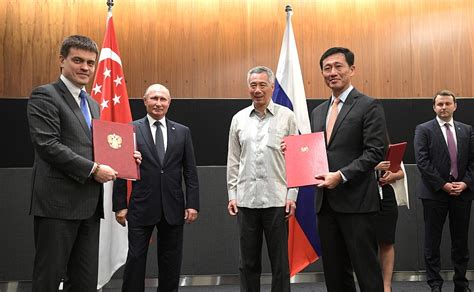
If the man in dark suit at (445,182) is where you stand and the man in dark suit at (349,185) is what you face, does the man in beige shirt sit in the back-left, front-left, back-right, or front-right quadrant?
front-right

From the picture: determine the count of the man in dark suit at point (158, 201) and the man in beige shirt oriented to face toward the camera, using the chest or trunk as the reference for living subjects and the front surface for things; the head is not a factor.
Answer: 2

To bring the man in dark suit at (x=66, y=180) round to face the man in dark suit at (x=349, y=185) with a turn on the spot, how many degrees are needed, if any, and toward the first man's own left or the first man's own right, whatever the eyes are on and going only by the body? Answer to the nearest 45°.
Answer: approximately 45° to the first man's own left

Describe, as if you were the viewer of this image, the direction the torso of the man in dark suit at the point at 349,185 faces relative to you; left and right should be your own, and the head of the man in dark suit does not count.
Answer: facing the viewer and to the left of the viewer

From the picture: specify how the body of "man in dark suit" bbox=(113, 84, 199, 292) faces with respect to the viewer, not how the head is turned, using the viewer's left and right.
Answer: facing the viewer

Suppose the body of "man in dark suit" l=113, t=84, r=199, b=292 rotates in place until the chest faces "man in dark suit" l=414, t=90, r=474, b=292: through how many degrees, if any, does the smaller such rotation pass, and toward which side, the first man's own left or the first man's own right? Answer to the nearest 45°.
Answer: approximately 90° to the first man's own left

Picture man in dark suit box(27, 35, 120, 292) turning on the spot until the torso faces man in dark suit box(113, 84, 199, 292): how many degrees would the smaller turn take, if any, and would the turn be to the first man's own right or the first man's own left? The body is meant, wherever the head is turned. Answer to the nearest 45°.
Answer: approximately 90° to the first man's own left

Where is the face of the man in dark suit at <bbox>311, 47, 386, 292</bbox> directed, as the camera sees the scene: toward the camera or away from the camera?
toward the camera

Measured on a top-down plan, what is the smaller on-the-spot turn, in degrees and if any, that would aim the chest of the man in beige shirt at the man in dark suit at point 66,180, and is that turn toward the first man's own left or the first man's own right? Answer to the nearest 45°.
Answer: approximately 45° to the first man's own right

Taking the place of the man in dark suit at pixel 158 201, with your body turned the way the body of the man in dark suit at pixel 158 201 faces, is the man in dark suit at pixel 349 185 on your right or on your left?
on your left

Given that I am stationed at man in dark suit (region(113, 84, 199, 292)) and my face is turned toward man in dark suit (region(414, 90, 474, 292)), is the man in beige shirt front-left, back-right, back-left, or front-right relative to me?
front-right

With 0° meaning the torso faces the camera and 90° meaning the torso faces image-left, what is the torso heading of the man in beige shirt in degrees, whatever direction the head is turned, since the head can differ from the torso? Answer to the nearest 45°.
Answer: approximately 0°

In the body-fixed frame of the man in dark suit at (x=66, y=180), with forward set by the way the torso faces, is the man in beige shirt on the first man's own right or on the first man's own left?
on the first man's own left
